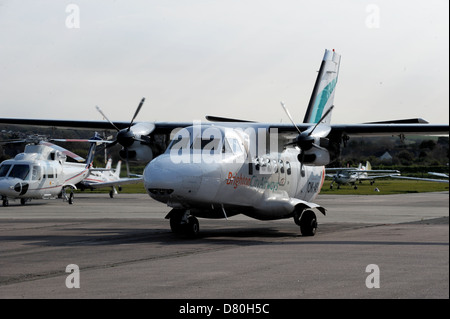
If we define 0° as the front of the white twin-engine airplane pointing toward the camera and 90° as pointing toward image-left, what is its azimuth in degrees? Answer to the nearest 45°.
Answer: approximately 45°

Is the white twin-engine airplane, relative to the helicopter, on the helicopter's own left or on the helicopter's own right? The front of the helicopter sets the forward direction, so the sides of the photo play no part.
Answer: on the helicopter's own left

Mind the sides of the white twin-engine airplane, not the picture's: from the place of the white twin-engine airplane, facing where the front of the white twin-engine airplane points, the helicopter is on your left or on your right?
on your right

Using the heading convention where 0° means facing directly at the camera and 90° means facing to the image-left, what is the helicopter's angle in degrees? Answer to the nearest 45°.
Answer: approximately 45°
